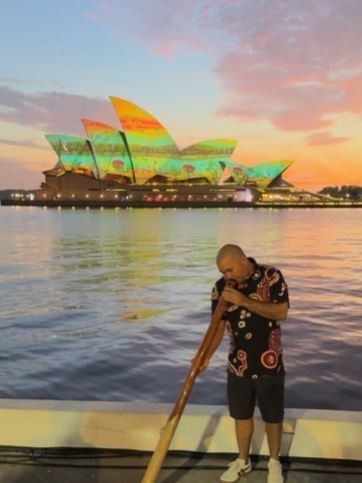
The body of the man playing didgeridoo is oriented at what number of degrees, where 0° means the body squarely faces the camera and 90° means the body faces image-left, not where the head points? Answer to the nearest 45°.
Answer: approximately 45°
